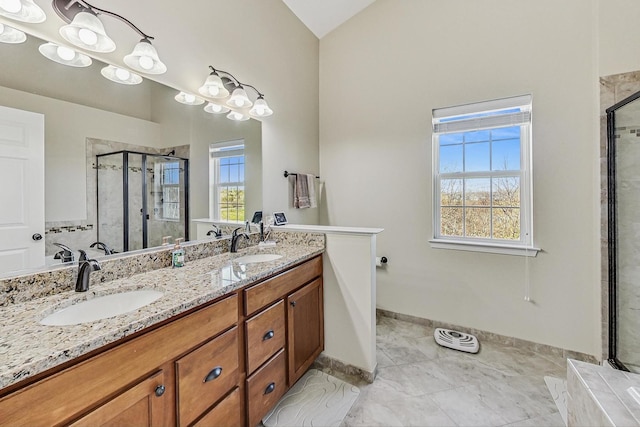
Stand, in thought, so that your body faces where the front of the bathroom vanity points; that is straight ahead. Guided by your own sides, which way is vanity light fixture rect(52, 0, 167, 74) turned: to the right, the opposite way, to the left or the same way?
the same way

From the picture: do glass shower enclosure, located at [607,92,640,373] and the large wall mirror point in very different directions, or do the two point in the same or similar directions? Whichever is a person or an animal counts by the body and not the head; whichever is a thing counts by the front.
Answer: very different directions

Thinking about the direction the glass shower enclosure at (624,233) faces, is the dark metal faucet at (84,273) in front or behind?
in front

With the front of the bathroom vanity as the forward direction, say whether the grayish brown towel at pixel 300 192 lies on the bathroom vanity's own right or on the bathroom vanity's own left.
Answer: on the bathroom vanity's own left

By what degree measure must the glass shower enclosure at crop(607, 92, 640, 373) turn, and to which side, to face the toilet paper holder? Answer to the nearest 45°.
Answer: approximately 45° to its right

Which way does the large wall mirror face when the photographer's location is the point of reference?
facing the viewer and to the right of the viewer

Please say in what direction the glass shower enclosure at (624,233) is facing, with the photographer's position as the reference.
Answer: facing the viewer and to the left of the viewer

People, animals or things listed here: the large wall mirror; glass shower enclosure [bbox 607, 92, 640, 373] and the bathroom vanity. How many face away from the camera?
0

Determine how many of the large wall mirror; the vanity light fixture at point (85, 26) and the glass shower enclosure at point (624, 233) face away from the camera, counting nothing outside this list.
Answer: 0

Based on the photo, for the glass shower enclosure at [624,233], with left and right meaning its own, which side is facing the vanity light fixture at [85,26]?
front

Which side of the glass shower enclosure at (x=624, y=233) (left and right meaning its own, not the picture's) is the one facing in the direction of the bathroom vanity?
front

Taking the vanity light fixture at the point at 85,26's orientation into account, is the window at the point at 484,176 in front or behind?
in front

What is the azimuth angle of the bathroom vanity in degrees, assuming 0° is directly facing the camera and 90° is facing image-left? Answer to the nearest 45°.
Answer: approximately 315°

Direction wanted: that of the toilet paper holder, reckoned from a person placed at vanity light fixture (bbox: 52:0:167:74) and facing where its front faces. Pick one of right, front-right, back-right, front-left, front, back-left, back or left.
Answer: front-left

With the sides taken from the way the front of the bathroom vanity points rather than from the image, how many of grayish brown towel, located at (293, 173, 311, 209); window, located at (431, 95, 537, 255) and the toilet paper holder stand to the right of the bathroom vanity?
0

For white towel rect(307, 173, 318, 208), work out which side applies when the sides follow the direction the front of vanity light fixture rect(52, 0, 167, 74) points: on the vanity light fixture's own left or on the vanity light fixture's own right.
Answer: on the vanity light fixture's own left

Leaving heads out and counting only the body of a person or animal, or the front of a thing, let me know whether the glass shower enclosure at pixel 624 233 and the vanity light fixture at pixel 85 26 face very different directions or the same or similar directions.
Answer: very different directions

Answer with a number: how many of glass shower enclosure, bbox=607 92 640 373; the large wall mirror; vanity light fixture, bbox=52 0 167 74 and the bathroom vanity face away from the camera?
0
